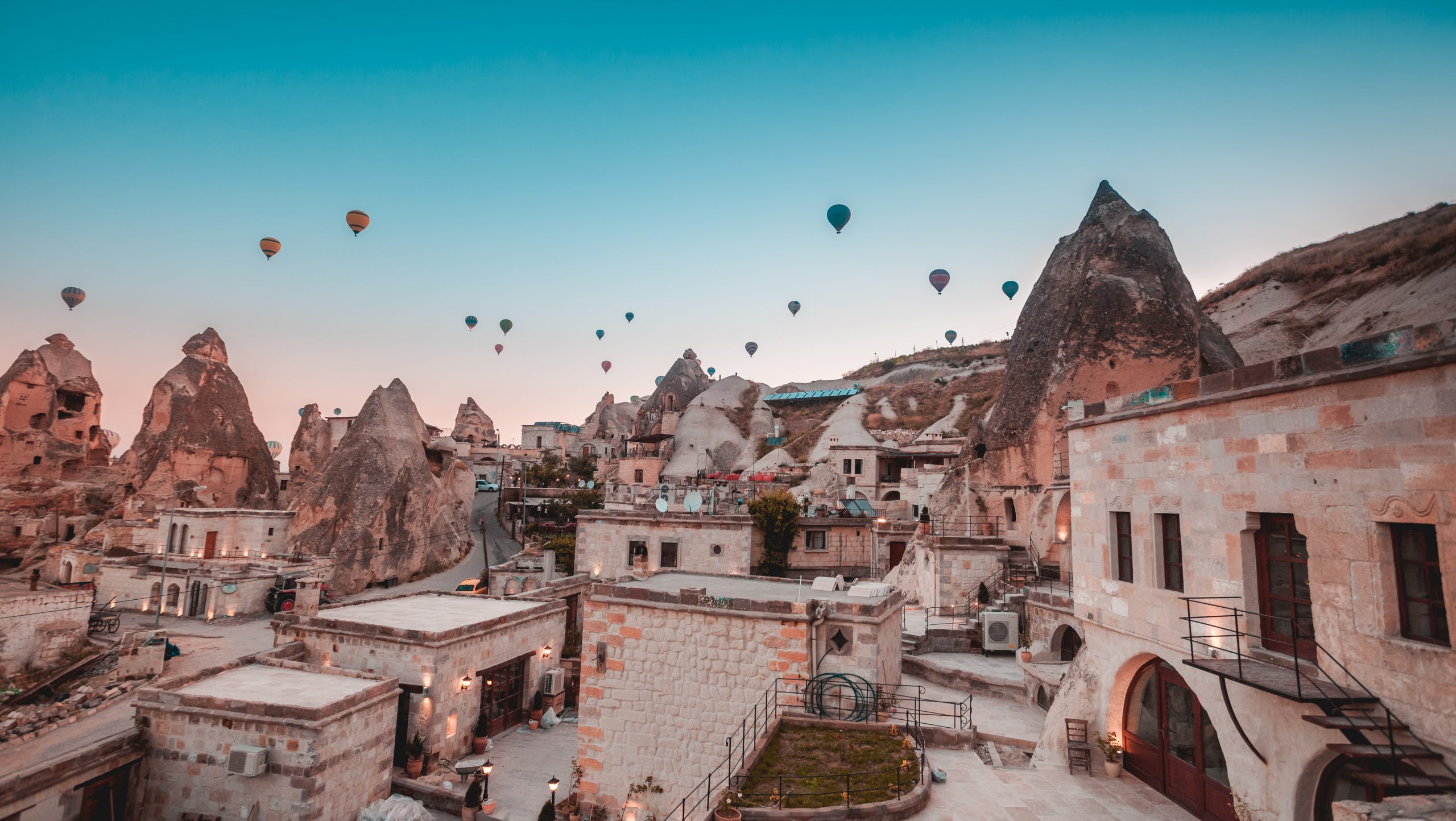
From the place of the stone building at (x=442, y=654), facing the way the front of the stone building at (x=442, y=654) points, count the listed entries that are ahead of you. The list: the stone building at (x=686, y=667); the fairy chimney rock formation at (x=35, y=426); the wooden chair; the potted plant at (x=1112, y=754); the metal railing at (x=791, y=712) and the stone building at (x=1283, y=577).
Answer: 5

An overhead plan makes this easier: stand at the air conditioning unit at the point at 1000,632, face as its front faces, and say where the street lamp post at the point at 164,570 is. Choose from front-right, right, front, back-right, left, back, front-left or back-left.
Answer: right

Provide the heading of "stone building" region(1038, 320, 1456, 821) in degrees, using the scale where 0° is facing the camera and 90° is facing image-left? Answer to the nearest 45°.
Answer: approximately 45°

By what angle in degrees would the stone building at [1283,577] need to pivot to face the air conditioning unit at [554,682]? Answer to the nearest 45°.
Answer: approximately 45° to its right

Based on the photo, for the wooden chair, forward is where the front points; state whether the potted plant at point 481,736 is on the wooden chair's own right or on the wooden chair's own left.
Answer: on the wooden chair's own right

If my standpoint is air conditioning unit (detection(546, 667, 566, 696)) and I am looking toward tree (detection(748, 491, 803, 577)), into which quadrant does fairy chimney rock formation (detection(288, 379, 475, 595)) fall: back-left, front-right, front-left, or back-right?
front-left

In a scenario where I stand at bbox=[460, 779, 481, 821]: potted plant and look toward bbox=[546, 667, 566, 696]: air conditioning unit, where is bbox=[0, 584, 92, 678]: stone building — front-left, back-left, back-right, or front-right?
front-left

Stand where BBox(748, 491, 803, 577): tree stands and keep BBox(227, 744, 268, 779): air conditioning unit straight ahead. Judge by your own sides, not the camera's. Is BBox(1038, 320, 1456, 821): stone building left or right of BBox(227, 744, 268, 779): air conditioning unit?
left

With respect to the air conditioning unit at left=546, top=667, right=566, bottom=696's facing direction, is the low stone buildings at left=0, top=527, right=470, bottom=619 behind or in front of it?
behind

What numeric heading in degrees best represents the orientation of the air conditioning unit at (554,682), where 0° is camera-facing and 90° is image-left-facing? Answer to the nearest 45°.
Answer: approximately 315°

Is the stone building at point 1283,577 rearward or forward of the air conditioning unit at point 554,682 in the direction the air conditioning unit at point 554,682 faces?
forward

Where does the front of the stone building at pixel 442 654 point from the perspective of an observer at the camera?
facing the viewer and to the right of the viewer

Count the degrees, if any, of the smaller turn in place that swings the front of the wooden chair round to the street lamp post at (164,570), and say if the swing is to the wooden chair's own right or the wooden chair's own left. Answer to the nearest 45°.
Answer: approximately 90° to the wooden chair's own right

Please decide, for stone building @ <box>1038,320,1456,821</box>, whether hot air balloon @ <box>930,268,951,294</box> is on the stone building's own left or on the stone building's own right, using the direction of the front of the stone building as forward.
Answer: on the stone building's own right

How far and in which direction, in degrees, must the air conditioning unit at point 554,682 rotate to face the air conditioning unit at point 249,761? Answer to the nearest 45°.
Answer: approximately 90° to its right

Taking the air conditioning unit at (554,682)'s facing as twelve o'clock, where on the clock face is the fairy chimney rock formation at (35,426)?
The fairy chimney rock formation is roughly at 6 o'clock from the air conditioning unit.

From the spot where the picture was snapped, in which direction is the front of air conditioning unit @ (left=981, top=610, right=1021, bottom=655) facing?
facing the viewer

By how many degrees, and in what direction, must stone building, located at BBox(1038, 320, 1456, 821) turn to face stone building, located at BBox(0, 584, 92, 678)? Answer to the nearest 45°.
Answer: approximately 45° to its right

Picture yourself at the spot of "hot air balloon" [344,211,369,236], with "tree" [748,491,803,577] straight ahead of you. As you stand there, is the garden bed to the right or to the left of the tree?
right
